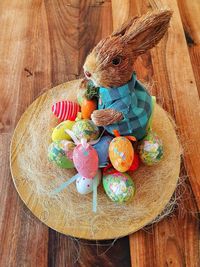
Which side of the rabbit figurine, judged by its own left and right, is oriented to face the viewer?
left
